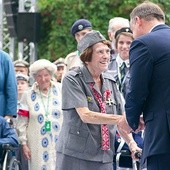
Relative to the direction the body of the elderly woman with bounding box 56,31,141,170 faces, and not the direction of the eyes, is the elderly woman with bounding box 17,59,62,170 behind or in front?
behind

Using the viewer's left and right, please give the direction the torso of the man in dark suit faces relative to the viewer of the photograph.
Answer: facing away from the viewer and to the left of the viewer

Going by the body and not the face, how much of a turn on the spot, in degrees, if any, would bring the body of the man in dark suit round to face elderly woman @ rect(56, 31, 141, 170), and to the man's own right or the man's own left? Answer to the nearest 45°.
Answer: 0° — they already face them

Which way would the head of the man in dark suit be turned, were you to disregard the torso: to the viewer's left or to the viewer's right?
to the viewer's left

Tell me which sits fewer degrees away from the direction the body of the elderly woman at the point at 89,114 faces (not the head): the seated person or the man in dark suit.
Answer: the man in dark suit

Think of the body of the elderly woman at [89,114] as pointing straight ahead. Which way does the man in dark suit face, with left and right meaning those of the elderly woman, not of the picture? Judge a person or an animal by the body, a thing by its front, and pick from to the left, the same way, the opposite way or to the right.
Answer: the opposite way

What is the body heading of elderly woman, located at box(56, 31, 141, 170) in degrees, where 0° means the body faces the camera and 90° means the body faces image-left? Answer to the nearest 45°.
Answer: approximately 315°
